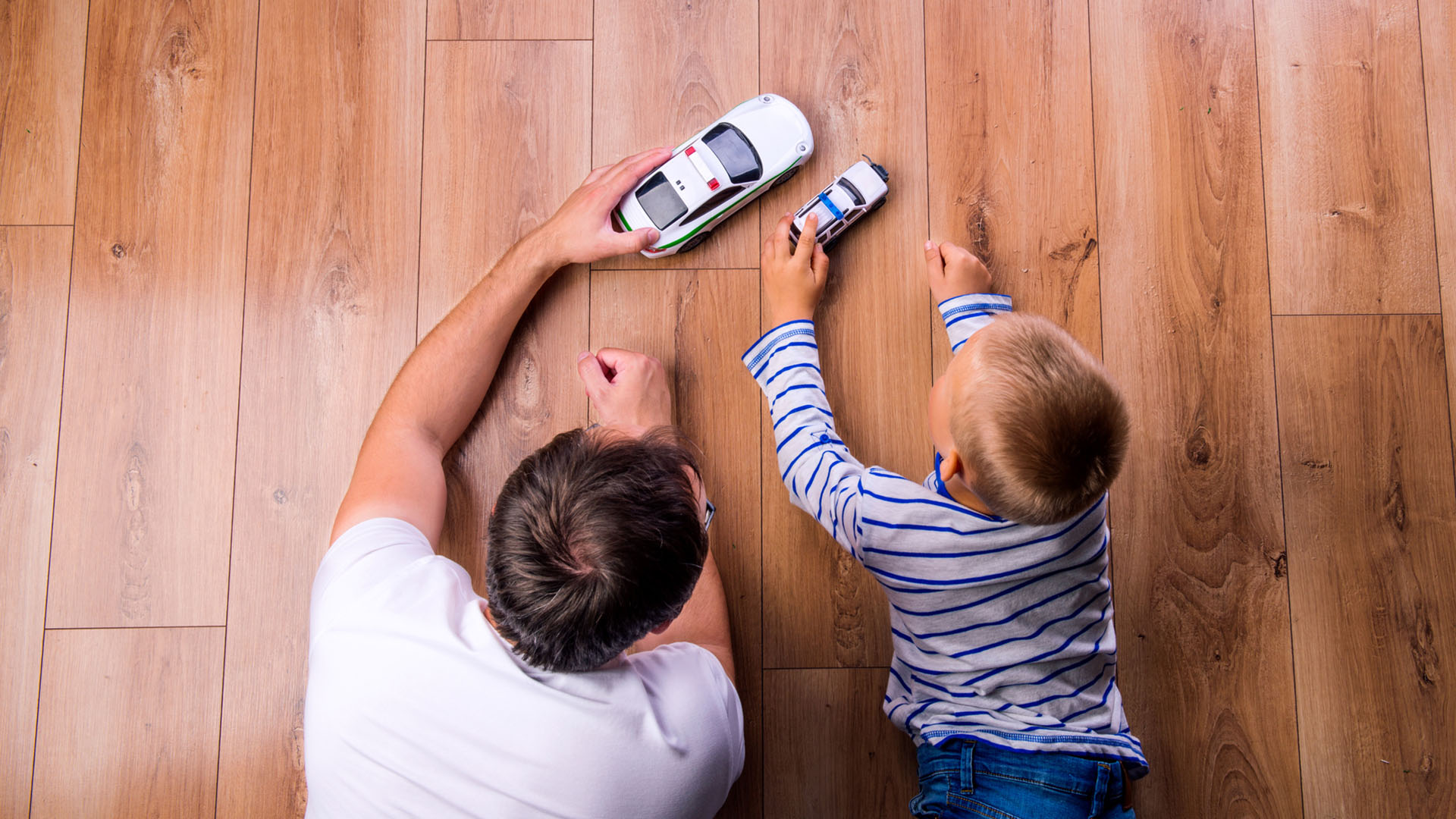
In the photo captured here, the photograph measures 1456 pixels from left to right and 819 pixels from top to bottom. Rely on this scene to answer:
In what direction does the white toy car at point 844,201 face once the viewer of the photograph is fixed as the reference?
facing away from the viewer and to the right of the viewer

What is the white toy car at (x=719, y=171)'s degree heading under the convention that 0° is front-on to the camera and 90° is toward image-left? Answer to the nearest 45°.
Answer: approximately 225°

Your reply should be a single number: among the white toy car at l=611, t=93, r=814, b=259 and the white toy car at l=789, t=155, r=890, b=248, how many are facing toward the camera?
0
